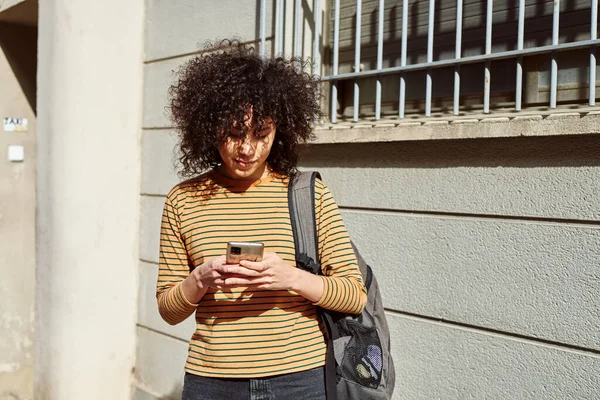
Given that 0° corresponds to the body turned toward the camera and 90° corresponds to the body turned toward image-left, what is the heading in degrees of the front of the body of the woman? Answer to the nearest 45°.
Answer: approximately 0°

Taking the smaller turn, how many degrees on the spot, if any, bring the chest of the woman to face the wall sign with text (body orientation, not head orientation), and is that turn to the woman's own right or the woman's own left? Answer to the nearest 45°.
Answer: approximately 135° to the woman's own right

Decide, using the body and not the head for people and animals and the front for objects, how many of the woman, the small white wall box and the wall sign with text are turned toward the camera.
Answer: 3

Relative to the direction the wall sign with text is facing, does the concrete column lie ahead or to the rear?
ahead

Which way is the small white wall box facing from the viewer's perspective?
toward the camera

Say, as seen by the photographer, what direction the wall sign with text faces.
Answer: facing the viewer
